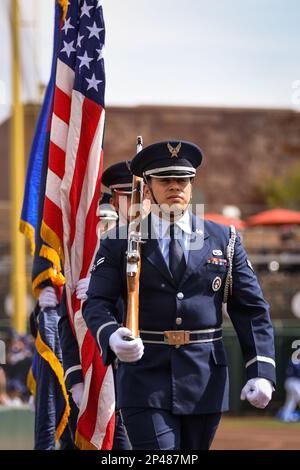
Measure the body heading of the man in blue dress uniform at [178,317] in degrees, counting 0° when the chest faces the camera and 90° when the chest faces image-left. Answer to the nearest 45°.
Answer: approximately 0°

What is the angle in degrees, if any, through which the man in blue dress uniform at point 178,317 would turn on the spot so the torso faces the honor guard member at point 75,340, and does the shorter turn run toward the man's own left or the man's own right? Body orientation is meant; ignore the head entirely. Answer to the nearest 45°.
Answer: approximately 135° to the man's own right

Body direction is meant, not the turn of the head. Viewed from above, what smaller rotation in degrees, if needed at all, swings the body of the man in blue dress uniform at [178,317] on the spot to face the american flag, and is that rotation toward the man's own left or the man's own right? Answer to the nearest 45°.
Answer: approximately 135° to the man's own right

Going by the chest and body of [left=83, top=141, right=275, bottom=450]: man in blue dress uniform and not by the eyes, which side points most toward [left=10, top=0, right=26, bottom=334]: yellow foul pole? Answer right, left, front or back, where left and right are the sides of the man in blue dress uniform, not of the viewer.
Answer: back
